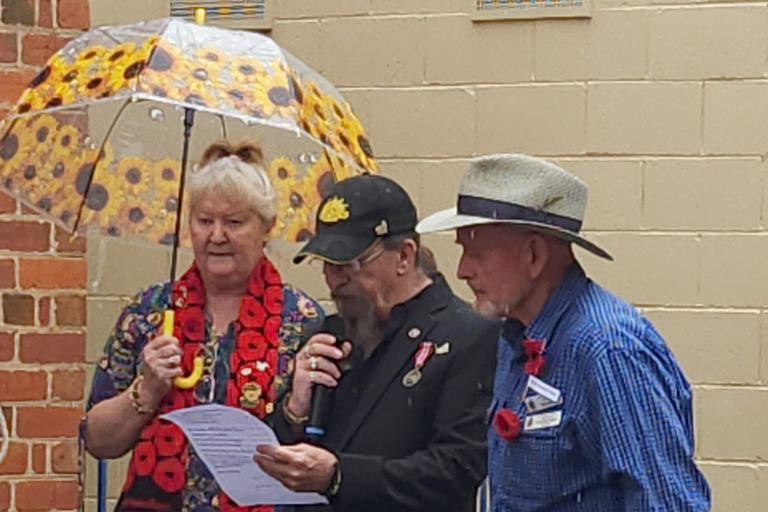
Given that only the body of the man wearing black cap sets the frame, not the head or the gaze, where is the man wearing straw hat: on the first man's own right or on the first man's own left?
on the first man's own left

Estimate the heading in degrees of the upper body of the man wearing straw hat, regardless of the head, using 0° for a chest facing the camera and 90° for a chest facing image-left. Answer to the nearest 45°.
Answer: approximately 90°

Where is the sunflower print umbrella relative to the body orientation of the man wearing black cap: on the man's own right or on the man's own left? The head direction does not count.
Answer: on the man's own right

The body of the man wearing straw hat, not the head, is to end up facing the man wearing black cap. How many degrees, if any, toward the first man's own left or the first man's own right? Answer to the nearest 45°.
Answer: approximately 45° to the first man's own right

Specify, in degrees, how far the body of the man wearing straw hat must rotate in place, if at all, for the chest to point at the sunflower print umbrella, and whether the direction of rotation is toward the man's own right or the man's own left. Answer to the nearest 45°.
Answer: approximately 45° to the man's own right

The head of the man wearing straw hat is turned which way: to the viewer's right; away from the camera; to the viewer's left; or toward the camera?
to the viewer's left

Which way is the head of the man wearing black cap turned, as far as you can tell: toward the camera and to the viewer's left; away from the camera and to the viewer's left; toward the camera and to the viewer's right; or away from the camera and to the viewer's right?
toward the camera and to the viewer's left
